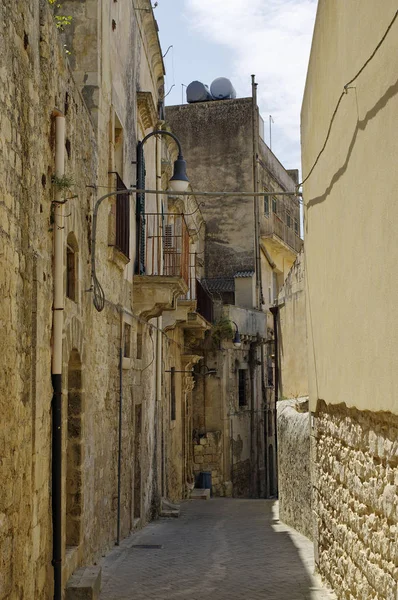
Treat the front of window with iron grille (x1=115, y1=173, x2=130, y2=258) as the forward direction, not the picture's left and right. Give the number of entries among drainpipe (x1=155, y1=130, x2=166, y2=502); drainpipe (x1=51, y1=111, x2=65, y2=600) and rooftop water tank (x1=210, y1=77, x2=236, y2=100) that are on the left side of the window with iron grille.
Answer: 2

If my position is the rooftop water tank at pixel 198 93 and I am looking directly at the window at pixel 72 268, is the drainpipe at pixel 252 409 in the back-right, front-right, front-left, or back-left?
front-left

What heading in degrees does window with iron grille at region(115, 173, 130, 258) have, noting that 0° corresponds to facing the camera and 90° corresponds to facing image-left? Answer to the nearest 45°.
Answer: approximately 270°

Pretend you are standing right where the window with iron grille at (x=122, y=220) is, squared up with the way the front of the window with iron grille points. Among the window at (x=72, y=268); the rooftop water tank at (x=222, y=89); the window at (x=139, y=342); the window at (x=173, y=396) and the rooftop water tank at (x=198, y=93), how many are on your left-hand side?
4

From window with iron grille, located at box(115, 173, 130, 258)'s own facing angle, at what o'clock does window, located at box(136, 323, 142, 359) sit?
The window is roughly at 9 o'clock from the window with iron grille.

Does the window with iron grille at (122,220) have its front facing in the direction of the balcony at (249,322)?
no

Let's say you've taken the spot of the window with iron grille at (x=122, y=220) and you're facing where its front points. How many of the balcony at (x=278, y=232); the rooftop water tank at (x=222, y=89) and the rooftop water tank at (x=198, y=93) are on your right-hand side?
0

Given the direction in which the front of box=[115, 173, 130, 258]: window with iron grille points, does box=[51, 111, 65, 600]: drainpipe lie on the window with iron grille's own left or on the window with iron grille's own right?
on the window with iron grille's own right

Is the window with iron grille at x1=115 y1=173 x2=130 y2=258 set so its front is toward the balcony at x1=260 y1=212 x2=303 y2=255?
no

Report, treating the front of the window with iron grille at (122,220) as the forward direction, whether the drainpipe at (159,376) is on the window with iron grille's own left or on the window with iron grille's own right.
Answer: on the window with iron grille's own left

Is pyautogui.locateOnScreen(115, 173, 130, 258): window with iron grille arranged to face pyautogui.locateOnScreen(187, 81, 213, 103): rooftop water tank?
no

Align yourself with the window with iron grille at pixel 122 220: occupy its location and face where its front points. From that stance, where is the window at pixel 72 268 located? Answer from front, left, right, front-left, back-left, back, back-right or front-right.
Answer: right

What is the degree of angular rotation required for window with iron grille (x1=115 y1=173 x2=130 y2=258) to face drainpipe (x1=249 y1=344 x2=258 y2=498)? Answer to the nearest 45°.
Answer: approximately 90° to its left

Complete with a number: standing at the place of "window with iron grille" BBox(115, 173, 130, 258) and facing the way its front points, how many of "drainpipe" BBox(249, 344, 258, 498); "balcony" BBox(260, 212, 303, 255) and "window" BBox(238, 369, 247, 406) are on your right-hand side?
0

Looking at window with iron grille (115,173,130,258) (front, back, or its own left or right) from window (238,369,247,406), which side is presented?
left

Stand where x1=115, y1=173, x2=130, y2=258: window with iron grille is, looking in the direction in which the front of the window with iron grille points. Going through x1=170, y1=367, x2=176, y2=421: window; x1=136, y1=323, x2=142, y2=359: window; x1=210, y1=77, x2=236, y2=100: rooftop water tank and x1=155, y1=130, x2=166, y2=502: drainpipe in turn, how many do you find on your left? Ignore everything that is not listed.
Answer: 4
